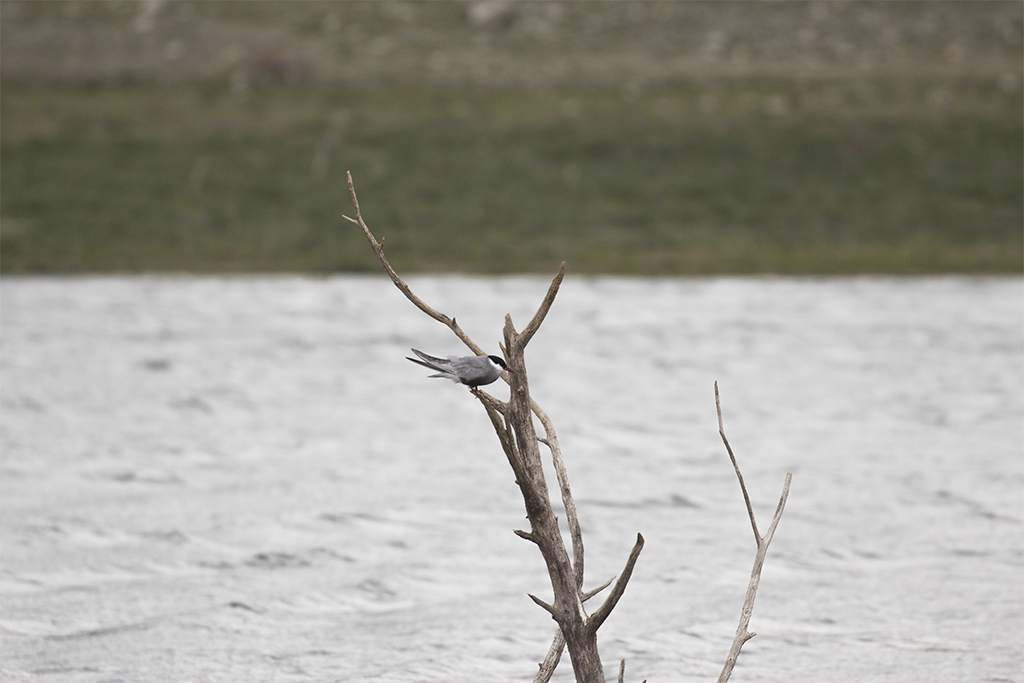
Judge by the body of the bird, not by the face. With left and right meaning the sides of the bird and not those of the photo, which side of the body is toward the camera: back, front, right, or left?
right
